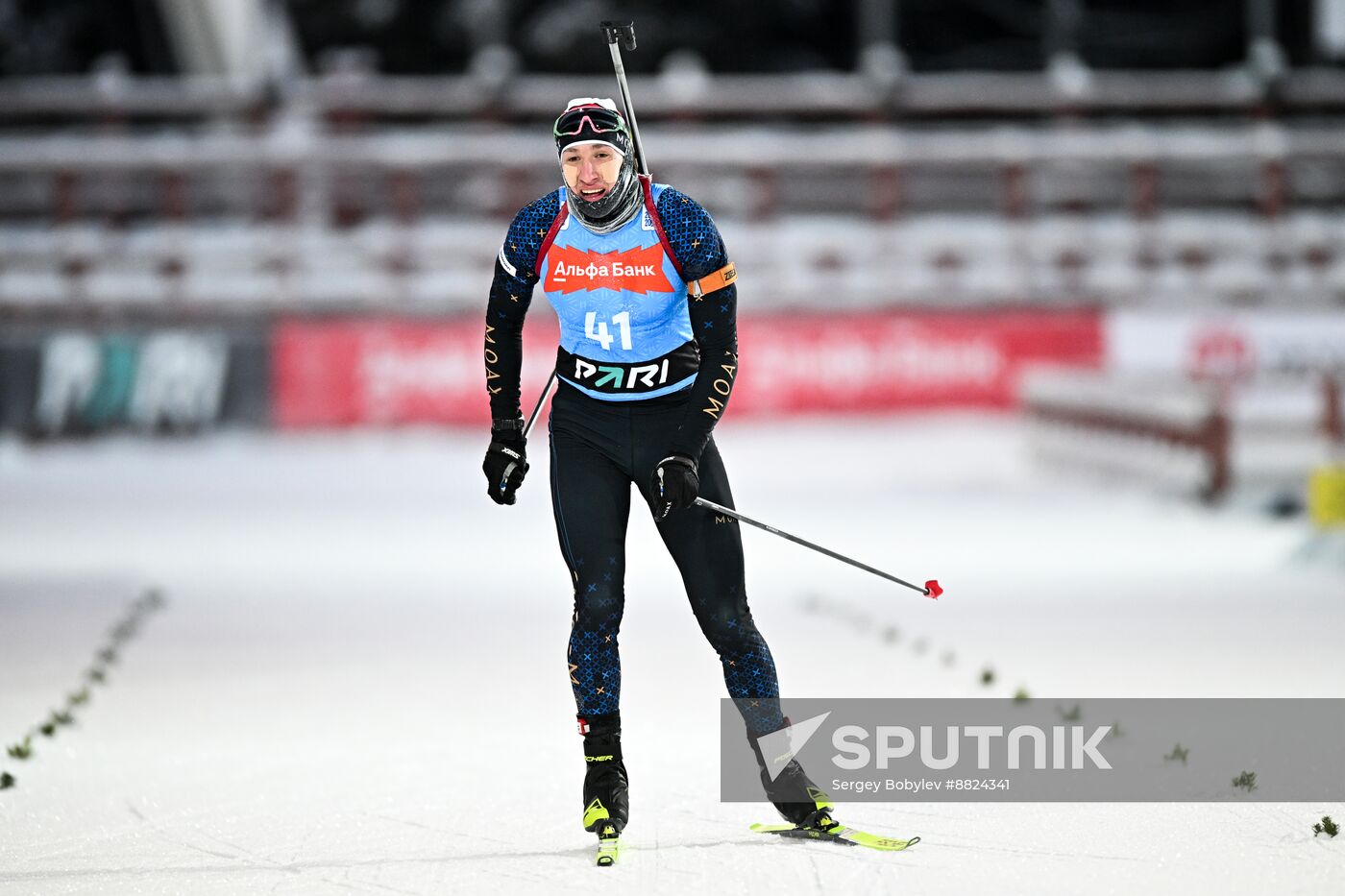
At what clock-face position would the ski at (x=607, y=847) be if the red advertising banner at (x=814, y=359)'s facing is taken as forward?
The ski is roughly at 12 o'clock from the red advertising banner.

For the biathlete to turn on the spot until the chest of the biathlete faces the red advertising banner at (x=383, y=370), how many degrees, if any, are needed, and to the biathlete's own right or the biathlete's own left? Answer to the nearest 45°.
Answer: approximately 180°

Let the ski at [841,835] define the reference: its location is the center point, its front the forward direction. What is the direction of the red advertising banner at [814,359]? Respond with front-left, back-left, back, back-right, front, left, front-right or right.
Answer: back-left

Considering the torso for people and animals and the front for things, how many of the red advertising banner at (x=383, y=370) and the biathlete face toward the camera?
2

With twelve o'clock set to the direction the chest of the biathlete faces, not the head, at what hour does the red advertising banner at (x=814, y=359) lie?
The red advertising banner is roughly at 6 o'clock from the biathlete.

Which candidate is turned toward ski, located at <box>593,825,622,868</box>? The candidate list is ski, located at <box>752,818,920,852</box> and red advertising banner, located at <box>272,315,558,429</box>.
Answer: the red advertising banner

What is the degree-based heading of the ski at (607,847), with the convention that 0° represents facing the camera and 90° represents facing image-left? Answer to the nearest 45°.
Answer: approximately 0°

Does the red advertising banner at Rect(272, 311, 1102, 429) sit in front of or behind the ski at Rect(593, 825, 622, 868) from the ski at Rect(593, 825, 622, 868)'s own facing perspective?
behind

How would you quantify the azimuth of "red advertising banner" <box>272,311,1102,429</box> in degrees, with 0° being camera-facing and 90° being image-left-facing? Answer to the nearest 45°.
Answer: approximately 0°

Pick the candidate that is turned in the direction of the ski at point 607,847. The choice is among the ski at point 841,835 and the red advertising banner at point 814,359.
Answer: the red advertising banner

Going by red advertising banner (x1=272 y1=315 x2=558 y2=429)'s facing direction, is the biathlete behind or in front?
in front
